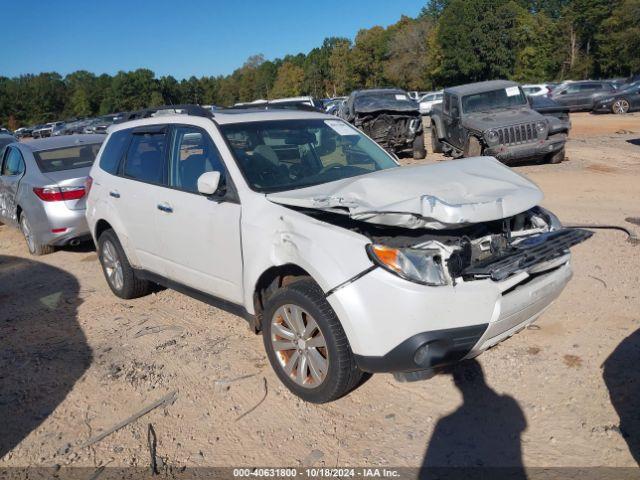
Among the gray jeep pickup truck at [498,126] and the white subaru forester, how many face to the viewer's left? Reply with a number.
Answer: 0

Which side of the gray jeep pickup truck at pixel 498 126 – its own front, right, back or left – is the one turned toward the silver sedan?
right

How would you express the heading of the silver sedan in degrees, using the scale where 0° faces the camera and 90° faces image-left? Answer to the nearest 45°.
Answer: approximately 135°

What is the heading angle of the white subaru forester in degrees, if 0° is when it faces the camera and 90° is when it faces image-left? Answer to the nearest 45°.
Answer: approximately 315°

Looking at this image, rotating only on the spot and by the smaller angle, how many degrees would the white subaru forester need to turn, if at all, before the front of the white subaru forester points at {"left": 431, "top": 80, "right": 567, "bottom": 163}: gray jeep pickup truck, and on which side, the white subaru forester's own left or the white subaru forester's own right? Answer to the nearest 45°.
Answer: approximately 135° to the white subaru forester's own left

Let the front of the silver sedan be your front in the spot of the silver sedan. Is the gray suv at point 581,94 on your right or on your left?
on your right

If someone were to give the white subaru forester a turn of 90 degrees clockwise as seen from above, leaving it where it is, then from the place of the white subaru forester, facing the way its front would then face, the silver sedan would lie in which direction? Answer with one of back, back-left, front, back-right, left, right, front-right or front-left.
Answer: right

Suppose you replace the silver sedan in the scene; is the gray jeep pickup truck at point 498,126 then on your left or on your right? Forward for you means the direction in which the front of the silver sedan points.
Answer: on your right

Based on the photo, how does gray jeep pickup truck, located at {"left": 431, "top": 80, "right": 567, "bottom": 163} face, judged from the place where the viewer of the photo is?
facing the viewer and to the right of the viewer

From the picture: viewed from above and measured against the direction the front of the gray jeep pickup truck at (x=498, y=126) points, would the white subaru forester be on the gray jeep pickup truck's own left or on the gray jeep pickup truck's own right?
on the gray jeep pickup truck's own right

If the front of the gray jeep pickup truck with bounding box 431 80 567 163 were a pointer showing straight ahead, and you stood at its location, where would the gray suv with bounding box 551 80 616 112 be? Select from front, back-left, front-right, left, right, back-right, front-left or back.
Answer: back-left
